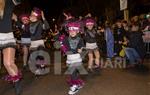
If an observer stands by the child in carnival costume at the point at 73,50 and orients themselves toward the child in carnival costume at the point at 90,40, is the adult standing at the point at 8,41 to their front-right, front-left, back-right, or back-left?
back-left

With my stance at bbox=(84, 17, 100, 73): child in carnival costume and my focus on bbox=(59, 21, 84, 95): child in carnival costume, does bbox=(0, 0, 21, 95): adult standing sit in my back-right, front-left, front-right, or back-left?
front-right

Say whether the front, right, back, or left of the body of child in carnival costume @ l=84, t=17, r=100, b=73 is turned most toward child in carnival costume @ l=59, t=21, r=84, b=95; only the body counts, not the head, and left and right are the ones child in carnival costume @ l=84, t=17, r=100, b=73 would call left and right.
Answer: front

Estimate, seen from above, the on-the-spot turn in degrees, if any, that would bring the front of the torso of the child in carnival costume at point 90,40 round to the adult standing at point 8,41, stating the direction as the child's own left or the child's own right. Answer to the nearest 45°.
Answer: approximately 45° to the child's own right

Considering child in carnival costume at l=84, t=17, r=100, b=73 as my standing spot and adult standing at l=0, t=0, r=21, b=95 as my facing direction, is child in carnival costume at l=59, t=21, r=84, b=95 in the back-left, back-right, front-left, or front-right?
front-left

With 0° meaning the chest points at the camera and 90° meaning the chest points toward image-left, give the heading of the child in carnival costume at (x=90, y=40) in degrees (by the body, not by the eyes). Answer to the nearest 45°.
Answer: approximately 0°
